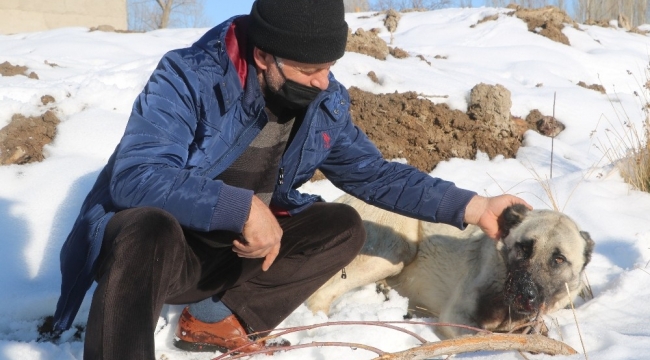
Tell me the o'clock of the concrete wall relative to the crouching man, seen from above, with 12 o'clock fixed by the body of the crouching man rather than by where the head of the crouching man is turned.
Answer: The concrete wall is roughly at 7 o'clock from the crouching man.

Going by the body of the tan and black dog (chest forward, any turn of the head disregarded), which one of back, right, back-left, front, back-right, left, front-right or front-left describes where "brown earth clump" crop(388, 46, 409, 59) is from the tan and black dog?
back-left

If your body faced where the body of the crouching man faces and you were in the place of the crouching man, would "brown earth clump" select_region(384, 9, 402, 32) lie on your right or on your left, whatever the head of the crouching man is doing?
on your left

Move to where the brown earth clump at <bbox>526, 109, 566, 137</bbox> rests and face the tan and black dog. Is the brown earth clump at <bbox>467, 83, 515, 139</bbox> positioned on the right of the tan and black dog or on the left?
right

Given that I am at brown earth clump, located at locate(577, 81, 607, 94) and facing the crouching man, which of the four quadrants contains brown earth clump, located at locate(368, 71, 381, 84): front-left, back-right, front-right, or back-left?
front-right

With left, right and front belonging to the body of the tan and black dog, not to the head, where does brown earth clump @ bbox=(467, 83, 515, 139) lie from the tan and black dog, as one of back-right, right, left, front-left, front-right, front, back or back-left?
back-left

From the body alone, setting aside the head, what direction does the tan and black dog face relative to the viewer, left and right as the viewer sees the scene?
facing the viewer and to the right of the viewer

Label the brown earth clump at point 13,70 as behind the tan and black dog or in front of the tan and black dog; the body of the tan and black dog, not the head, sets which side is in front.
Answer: behind

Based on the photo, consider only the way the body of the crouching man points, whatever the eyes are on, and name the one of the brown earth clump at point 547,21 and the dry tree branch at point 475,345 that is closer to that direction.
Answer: the dry tree branch

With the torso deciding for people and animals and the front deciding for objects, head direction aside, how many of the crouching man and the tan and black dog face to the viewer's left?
0

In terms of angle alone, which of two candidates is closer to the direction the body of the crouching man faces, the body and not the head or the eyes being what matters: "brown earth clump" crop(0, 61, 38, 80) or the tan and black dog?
the tan and black dog

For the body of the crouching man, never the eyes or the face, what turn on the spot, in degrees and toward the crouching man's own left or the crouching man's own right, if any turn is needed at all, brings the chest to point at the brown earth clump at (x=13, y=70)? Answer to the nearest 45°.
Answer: approximately 180°

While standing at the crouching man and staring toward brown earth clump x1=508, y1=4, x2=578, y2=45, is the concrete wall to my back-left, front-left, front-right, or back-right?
front-left
